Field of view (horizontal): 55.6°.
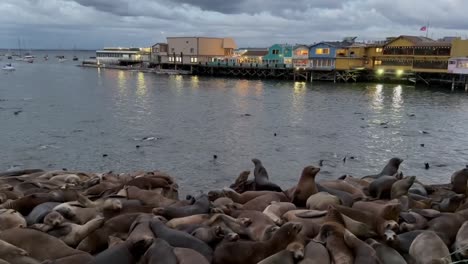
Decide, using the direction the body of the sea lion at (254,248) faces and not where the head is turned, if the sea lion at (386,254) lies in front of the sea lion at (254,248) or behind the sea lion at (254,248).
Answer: in front

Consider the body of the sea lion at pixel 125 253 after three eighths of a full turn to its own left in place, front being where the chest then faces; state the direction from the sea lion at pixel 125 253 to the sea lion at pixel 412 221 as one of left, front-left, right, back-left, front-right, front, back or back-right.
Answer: back-right

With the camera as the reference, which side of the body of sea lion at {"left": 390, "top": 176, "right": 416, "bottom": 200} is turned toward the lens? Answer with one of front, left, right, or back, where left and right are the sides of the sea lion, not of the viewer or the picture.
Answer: right

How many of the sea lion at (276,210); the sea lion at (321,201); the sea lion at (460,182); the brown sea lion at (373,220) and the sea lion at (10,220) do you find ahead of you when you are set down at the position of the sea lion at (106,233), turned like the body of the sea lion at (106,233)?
4

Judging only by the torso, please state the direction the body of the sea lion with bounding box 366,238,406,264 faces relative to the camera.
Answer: to the viewer's left

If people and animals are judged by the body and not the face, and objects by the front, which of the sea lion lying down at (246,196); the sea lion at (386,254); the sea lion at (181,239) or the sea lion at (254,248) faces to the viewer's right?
the sea lion at (254,248)

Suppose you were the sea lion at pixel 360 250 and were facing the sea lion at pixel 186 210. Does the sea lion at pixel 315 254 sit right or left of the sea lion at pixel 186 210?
left

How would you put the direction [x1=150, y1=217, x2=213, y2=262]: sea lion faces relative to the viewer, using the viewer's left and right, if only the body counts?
facing to the left of the viewer

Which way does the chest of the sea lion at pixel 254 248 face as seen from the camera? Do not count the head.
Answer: to the viewer's right
